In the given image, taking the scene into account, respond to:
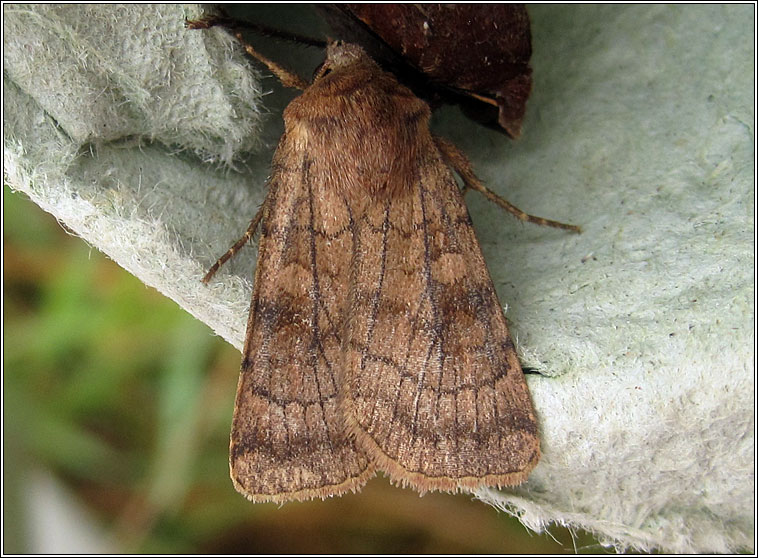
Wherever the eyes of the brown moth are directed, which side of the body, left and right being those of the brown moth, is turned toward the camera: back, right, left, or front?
back
